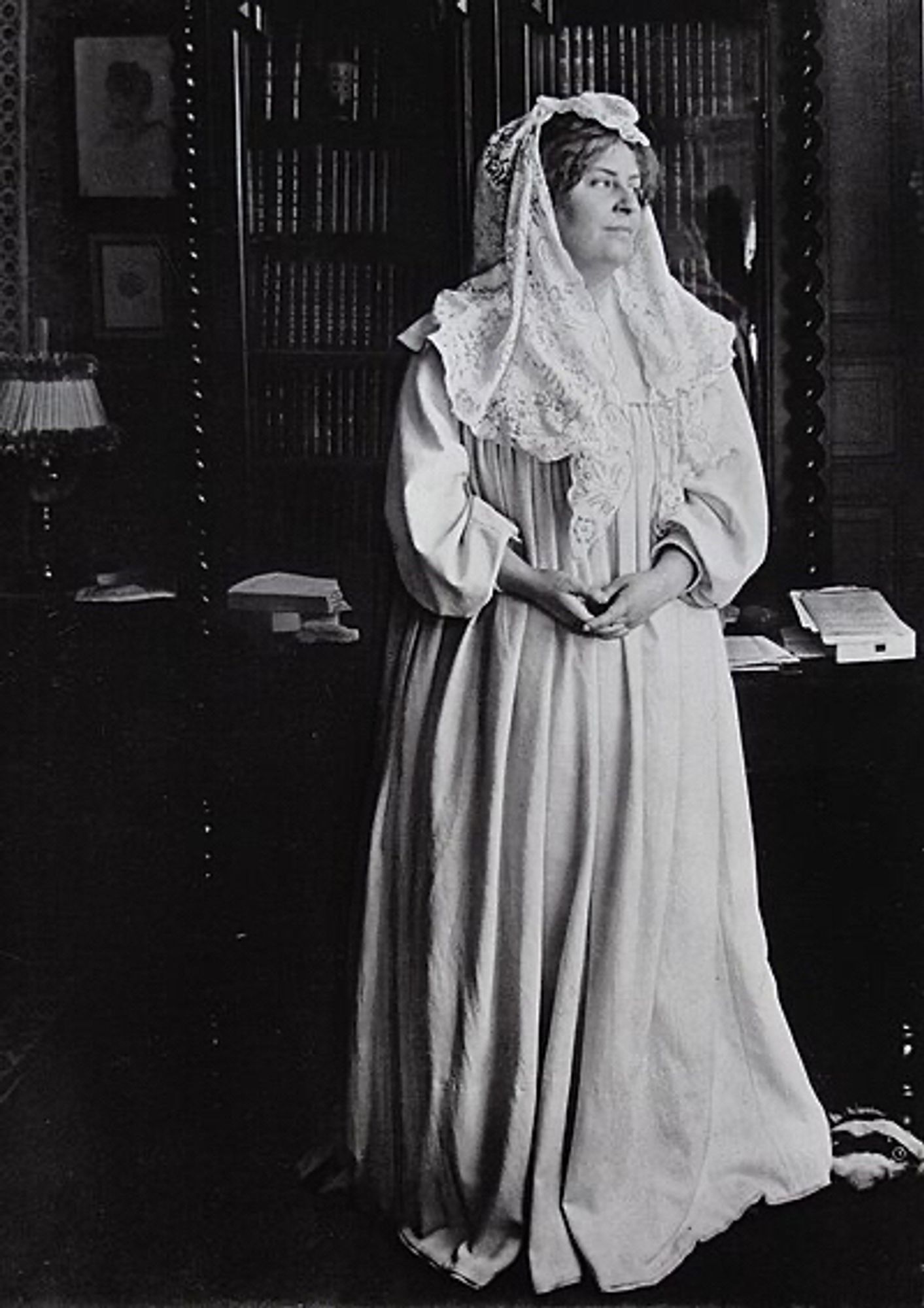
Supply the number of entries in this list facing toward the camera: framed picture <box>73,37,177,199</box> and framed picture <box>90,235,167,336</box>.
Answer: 2

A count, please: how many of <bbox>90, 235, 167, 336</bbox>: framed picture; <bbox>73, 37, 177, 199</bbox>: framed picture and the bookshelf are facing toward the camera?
3

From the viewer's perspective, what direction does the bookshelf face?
toward the camera

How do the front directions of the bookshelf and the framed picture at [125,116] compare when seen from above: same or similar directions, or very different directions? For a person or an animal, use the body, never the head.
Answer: same or similar directions

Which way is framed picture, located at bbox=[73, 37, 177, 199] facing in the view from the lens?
facing the viewer

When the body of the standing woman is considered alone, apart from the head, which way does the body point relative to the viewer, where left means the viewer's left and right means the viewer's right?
facing the viewer and to the right of the viewer

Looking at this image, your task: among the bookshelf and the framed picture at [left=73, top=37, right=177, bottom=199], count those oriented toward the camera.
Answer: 2

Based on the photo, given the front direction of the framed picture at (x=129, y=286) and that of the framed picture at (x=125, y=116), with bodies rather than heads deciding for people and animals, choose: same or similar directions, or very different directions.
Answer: same or similar directions
